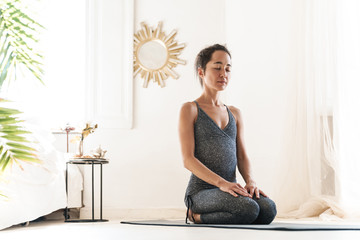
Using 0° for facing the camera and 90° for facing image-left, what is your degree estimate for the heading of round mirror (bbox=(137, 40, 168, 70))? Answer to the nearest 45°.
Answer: approximately 0°

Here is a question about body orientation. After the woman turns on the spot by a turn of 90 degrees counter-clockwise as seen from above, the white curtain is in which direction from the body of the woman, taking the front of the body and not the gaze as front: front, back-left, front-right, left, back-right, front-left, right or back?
front

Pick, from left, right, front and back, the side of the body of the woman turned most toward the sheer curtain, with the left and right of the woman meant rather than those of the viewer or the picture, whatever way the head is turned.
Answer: left

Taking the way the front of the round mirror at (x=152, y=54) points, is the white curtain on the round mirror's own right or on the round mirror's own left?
on the round mirror's own left

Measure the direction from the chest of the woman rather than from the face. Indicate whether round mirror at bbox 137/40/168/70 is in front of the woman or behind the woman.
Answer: behind
